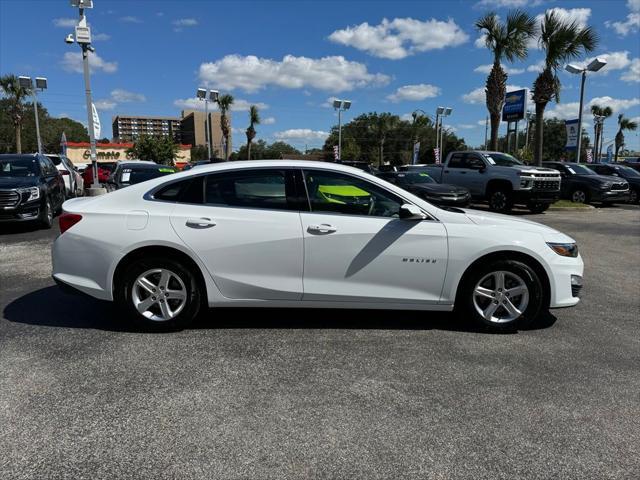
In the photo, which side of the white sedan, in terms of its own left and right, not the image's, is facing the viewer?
right

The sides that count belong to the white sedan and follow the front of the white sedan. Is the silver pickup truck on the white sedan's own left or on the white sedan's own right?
on the white sedan's own left

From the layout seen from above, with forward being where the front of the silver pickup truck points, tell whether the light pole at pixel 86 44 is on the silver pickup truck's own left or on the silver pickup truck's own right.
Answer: on the silver pickup truck's own right

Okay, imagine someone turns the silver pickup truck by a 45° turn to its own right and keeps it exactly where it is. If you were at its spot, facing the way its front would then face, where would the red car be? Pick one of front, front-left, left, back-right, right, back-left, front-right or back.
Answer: right

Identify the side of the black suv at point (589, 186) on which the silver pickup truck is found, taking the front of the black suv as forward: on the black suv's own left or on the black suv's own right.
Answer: on the black suv's own right

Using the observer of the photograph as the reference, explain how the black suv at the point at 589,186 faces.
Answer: facing the viewer and to the right of the viewer

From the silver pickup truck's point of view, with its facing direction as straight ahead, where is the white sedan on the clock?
The white sedan is roughly at 2 o'clock from the silver pickup truck.
